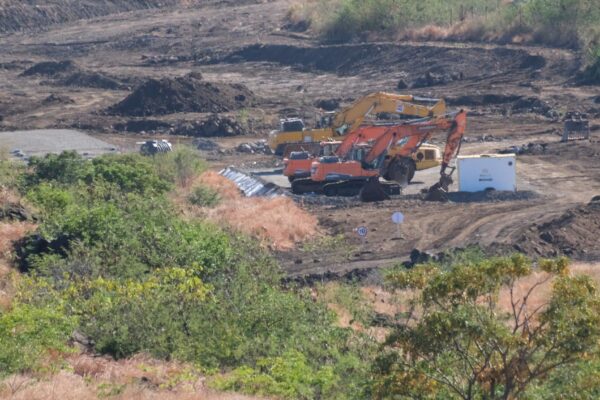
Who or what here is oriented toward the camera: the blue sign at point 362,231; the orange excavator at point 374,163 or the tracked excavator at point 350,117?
the blue sign

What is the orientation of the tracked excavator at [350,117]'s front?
to the viewer's right

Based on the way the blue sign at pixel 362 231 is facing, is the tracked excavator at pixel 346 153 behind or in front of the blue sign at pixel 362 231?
behind

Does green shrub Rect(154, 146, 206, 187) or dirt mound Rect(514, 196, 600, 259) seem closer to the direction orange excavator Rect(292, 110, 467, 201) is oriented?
the dirt mound

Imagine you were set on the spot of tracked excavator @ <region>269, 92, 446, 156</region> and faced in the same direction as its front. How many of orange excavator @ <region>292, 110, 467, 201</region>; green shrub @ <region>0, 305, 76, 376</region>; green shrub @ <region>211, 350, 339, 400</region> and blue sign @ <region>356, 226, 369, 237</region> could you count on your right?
4

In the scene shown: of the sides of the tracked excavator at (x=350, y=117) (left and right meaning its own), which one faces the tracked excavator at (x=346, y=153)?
right

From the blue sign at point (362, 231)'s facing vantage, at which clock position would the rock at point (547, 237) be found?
The rock is roughly at 9 o'clock from the blue sign.

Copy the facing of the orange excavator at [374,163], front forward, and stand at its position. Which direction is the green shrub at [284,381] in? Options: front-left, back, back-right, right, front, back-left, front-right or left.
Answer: right

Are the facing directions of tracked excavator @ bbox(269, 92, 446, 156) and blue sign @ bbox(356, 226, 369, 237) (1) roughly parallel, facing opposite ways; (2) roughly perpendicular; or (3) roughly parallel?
roughly perpendicular

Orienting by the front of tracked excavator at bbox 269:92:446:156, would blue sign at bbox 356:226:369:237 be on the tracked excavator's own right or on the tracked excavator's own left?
on the tracked excavator's own right

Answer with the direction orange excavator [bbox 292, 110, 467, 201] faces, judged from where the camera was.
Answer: facing to the right of the viewer

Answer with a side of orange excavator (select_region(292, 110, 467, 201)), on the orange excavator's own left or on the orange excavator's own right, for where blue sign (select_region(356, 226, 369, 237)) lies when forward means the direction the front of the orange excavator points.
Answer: on the orange excavator's own right
